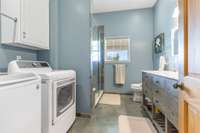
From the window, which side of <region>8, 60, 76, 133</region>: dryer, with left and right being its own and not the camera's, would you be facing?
left

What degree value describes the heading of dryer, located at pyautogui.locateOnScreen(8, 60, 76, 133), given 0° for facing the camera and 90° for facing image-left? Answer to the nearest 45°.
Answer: approximately 315°

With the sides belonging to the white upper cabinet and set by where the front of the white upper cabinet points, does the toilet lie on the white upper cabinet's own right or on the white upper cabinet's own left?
on the white upper cabinet's own left

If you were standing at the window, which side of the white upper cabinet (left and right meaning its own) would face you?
left

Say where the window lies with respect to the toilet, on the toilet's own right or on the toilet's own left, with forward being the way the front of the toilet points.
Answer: on the toilet's own right
